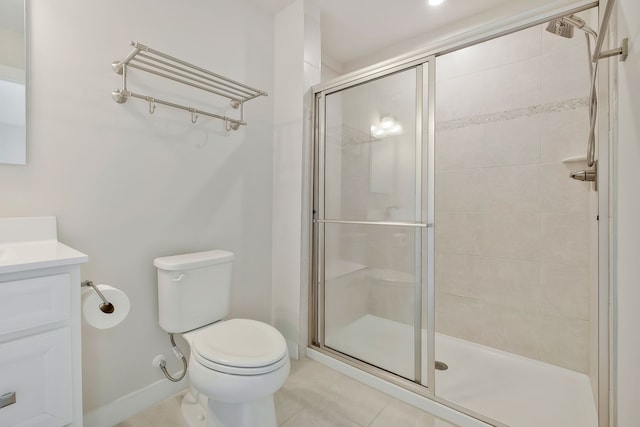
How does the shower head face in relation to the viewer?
to the viewer's left

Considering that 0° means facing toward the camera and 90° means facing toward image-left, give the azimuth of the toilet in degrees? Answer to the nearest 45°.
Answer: approximately 315°

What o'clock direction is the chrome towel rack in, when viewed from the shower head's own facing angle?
The chrome towel rack is roughly at 11 o'clock from the shower head.

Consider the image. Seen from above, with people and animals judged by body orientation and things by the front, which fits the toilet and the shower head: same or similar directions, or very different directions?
very different directions
